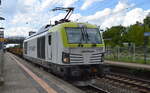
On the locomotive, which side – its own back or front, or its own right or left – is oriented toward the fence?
left

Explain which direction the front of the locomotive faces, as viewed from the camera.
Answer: facing the viewer and to the right of the viewer
